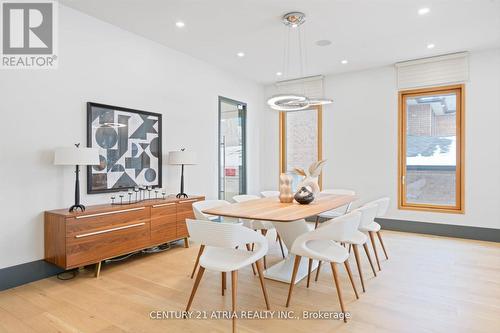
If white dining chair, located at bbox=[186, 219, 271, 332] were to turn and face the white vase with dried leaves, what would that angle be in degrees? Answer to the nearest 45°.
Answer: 0° — it already faces it

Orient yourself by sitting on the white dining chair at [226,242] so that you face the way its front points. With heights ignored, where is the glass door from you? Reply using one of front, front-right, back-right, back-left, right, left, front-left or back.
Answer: front-left

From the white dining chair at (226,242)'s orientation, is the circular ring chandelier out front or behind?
out front

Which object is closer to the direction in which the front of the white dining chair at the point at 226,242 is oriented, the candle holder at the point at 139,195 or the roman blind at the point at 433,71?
the roman blind

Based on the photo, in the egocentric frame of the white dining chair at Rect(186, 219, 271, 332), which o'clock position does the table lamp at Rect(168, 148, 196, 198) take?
The table lamp is roughly at 10 o'clock from the white dining chair.

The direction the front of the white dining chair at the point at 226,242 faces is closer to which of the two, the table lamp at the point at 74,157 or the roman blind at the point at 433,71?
the roman blind

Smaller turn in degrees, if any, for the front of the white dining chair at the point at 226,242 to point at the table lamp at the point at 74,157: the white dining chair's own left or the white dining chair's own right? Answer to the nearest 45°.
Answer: approximately 90° to the white dining chair's own left

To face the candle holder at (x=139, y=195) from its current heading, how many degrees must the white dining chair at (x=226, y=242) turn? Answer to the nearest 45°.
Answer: approximately 90° to its left

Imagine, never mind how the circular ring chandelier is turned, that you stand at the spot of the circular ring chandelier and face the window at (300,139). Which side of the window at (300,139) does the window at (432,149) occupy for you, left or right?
right

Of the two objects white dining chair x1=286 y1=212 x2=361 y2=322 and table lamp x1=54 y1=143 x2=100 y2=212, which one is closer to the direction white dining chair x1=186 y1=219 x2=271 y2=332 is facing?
the white dining chair

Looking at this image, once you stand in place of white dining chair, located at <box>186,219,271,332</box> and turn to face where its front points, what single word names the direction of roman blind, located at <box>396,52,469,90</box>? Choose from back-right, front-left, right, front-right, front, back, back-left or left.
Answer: front

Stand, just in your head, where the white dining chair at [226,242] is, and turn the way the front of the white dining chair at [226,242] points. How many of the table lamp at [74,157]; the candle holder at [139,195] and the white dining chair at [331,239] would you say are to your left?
2

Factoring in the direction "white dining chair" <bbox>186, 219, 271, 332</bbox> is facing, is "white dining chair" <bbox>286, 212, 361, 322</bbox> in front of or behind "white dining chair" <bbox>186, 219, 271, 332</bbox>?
in front

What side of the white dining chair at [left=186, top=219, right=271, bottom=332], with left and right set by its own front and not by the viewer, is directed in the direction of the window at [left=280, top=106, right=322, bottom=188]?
front

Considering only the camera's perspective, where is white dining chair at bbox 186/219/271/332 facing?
facing away from the viewer and to the right of the viewer

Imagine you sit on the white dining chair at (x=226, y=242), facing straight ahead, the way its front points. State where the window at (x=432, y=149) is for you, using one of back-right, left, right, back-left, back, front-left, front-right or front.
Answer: front
